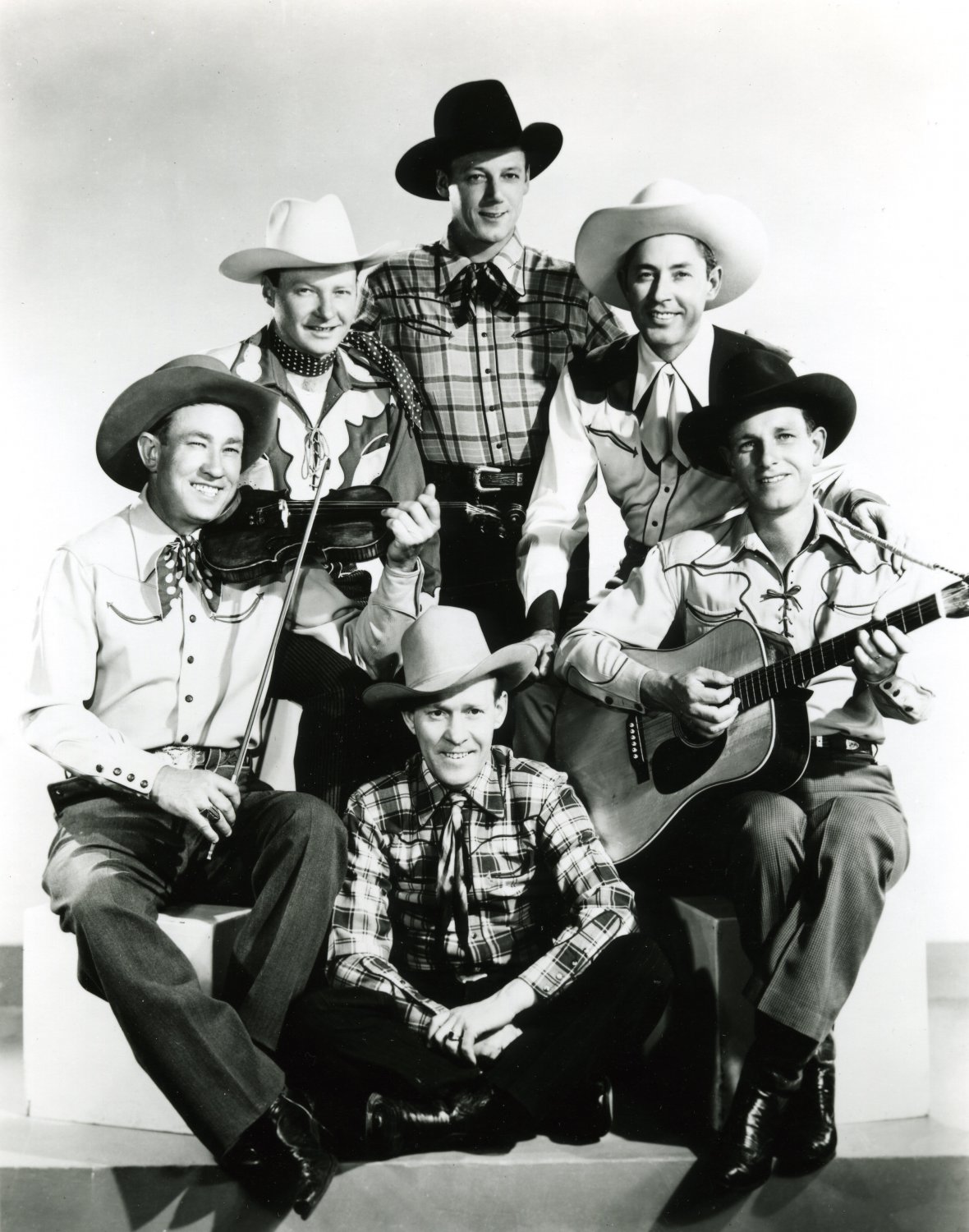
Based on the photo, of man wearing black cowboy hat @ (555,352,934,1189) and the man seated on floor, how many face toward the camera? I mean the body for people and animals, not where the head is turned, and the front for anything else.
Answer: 2

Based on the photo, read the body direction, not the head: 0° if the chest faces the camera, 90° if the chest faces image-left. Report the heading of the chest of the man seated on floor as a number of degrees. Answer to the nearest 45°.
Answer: approximately 0°

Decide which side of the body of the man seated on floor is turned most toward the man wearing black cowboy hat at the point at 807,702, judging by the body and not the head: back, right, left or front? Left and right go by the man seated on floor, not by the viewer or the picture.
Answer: left

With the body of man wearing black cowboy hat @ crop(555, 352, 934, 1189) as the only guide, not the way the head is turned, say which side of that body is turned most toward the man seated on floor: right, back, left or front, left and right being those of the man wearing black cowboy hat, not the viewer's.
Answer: right
